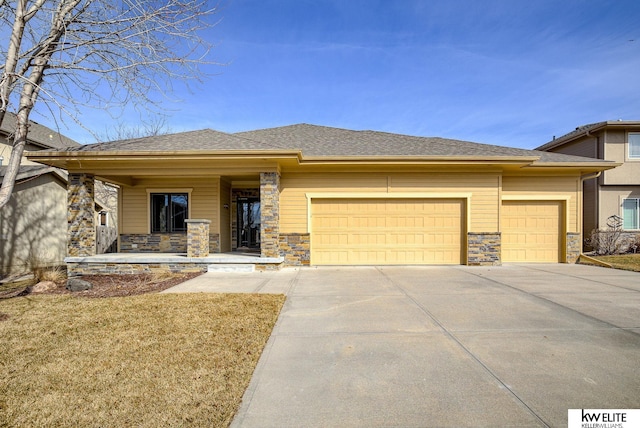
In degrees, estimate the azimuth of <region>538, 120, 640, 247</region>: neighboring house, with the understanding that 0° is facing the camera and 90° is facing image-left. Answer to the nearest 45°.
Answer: approximately 0°

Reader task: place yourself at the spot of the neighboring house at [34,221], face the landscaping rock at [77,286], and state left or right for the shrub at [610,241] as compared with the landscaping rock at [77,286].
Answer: left

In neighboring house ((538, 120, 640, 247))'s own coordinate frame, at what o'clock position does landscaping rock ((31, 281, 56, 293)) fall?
The landscaping rock is roughly at 1 o'clock from the neighboring house.

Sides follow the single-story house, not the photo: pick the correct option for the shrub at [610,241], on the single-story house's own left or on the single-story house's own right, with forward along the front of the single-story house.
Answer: on the single-story house's own left

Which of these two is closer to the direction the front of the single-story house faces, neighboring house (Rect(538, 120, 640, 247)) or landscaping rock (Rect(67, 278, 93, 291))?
the landscaping rock

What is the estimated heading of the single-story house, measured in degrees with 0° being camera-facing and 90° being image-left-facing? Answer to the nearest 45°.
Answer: approximately 0°

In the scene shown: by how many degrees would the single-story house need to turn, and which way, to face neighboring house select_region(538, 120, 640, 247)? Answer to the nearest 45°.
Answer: approximately 90° to its left

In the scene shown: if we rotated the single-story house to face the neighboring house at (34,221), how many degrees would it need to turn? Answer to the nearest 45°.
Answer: approximately 90° to its right

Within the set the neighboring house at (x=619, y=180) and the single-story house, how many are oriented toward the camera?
2

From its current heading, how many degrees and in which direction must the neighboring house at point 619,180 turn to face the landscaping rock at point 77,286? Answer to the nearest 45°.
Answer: approximately 45° to its right
